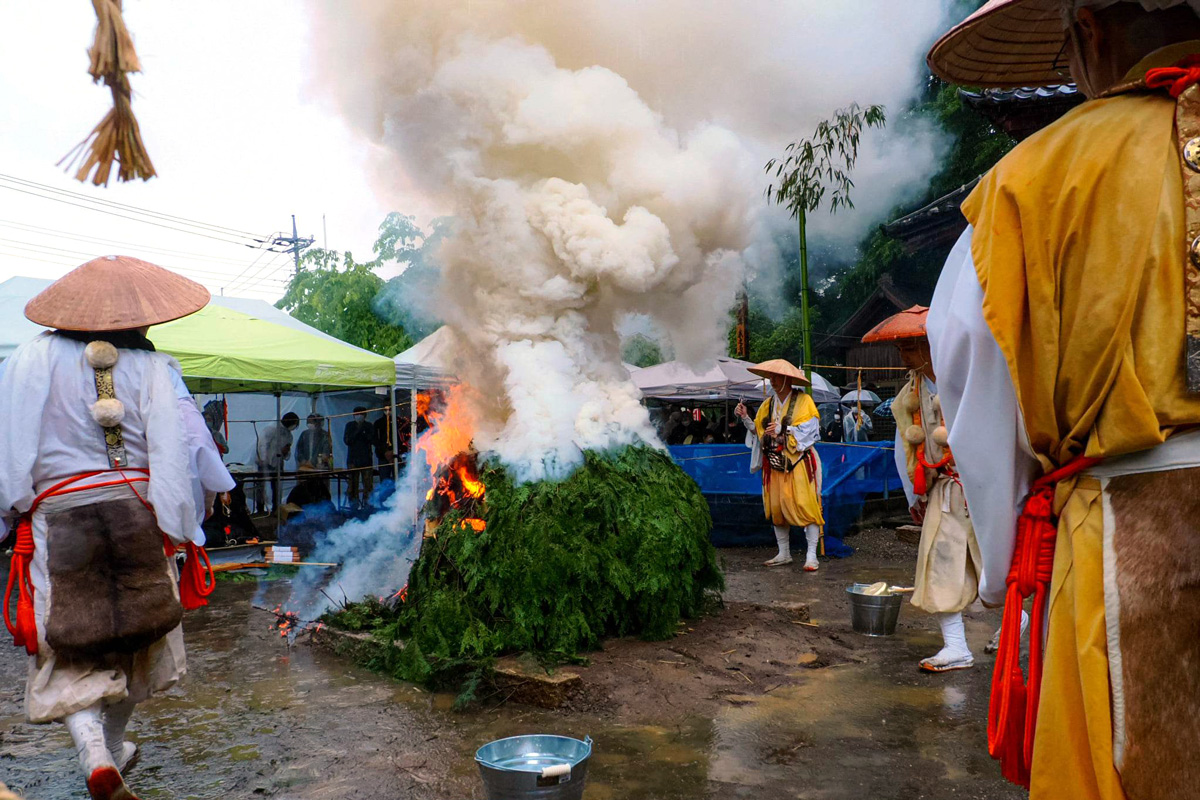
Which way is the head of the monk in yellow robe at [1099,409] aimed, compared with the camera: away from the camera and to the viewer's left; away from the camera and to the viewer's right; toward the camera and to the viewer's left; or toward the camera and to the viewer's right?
away from the camera and to the viewer's left
